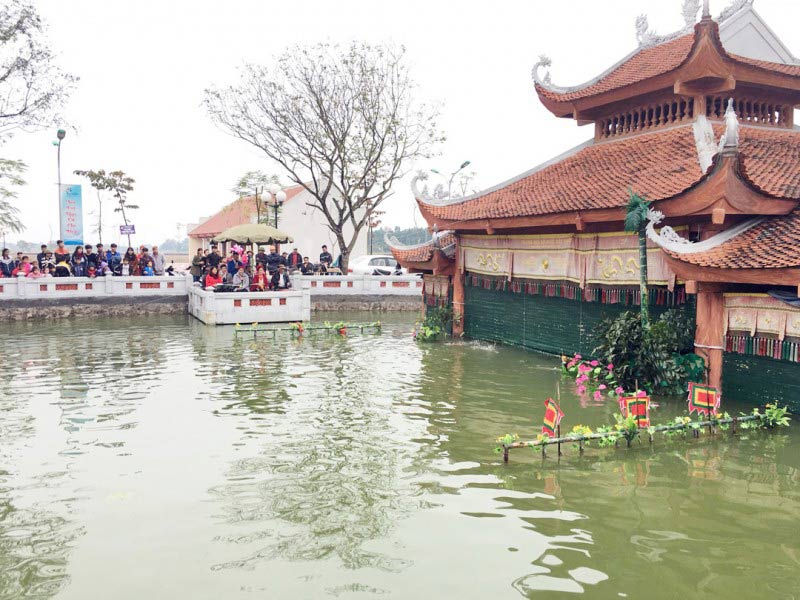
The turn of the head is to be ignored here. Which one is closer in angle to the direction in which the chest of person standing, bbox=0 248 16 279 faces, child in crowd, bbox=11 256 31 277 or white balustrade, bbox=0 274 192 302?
the white balustrade

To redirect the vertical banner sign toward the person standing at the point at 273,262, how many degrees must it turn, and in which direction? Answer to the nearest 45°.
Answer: approximately 90° to its left

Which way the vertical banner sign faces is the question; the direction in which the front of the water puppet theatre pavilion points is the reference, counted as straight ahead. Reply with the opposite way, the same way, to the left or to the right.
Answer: to the left

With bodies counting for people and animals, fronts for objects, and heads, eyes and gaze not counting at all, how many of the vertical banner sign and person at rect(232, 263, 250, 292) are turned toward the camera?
2

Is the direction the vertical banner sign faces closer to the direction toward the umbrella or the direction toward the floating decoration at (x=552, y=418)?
the floating decoration

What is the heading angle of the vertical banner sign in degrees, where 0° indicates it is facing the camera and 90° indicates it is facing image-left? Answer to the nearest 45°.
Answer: approximately 0°

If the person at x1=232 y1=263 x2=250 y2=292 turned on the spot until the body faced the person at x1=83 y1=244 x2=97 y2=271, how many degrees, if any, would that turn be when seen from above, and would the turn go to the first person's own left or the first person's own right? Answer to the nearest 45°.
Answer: approximately 135° to the first person's own right

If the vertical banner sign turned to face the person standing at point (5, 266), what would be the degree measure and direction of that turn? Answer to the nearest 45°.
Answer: approximately 45° to its right

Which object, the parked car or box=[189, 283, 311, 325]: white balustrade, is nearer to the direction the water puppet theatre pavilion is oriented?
the white balustrade

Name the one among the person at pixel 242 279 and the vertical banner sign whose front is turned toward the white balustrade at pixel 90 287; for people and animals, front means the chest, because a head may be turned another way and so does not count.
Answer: the vertical banner sign
